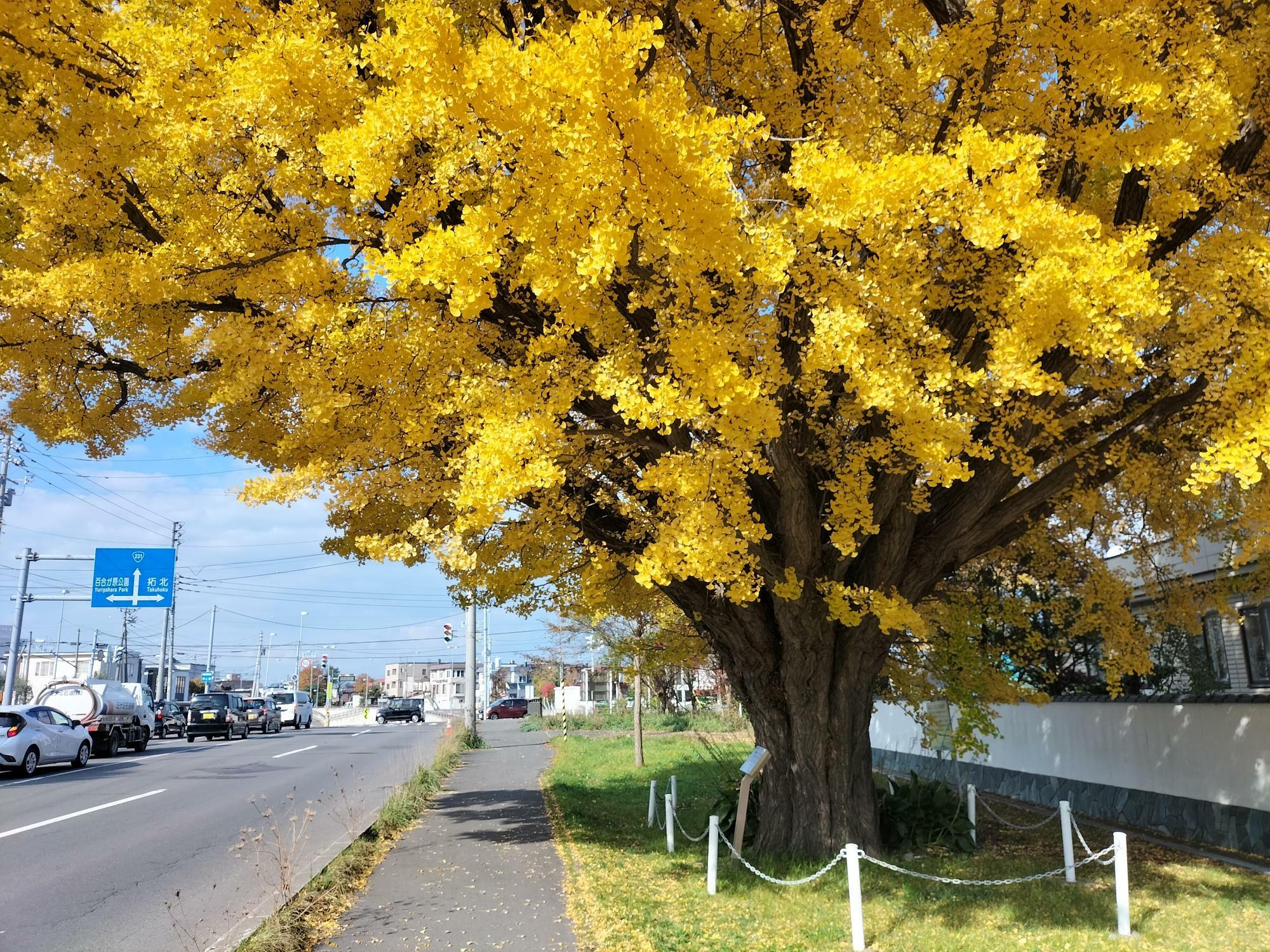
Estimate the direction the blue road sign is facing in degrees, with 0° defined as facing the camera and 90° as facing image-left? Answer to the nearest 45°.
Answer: approximately 0°

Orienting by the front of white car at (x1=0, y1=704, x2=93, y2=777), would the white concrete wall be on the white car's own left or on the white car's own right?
on the white car's own right

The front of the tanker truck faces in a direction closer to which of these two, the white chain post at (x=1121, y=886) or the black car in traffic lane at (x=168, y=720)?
the black car in traffic lane

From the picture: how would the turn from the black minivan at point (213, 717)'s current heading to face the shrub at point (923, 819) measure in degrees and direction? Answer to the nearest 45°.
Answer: approximately 135° to its right

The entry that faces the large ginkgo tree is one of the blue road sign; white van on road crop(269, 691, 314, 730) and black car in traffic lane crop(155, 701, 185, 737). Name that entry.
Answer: the blue road sign

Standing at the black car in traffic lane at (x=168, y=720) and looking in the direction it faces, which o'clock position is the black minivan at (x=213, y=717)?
The black minivan is roughly at 4 o'clock from the black car in traffic lane.
